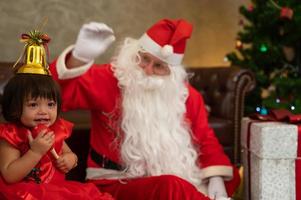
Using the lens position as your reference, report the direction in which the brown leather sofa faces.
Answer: facing the viewer

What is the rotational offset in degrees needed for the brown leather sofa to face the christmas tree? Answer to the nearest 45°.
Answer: approximately 135° to its left

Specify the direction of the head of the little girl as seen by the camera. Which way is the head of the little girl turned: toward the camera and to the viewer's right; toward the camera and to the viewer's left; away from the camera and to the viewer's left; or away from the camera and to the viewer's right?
toward the camera and to the viewer's right

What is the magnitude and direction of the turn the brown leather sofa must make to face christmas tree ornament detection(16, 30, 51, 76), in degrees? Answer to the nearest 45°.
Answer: approximately 45° to its right
